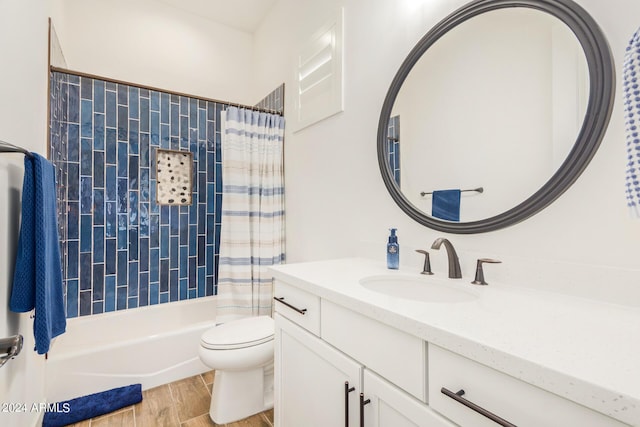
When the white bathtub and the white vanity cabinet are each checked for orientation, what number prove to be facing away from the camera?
0

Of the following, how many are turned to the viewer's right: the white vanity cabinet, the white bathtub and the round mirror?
0

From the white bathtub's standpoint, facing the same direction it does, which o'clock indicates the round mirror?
The round mirror is roughly at 11 o'clock from the white bathtub.

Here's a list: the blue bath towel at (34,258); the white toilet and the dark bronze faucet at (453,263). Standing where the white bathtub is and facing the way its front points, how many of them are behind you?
0

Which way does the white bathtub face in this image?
toward the camera

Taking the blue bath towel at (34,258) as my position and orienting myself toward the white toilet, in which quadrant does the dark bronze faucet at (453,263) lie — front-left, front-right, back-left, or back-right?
front-right

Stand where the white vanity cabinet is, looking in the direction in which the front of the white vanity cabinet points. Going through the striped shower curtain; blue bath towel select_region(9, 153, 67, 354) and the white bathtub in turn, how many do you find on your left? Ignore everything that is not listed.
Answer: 0

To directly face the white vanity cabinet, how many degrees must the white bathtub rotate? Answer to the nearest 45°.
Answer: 0° — it already faces it

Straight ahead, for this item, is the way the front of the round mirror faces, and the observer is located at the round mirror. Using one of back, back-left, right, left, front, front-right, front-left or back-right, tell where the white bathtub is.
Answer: front-right

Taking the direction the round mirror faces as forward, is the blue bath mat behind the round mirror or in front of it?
in front

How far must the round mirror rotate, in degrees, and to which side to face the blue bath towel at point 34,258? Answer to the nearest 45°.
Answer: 0° — it already faces it

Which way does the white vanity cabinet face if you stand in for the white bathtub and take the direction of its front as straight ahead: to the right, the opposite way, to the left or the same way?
to the right

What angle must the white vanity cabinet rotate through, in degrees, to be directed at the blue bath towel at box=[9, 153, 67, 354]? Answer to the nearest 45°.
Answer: approximately 45° to its right

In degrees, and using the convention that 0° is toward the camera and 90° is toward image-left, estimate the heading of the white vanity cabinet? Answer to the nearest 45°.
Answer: approximately 45°

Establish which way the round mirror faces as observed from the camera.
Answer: facing the viewer and to the left of the viewer
